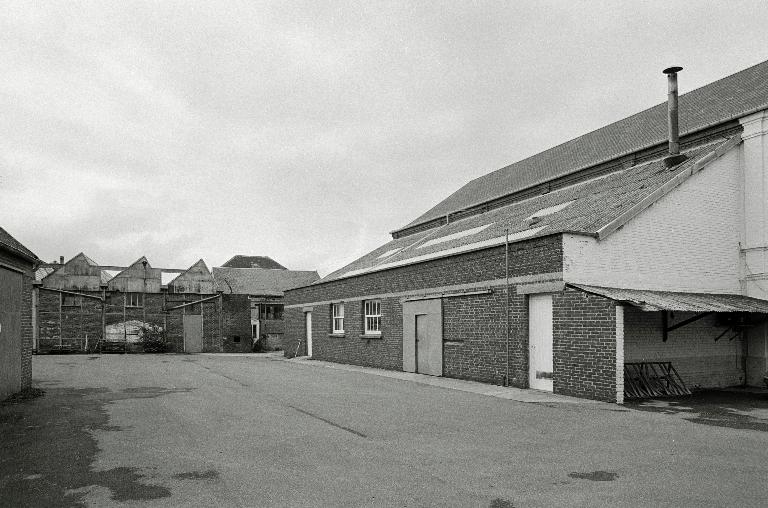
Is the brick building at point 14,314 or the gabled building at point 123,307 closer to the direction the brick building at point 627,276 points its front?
the brick building

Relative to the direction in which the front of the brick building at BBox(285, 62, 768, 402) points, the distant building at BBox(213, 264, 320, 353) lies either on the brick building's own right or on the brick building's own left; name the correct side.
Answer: on the brick building's own right

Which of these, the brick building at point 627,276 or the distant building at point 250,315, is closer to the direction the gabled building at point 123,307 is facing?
the brick building

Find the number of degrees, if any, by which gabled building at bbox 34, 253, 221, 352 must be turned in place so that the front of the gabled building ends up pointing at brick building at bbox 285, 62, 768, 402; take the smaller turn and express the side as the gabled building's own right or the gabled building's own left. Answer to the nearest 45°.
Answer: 0° — it already faces it

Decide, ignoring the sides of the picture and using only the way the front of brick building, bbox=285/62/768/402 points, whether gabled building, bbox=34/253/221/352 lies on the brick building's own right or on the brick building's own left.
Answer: on the brick building's own right

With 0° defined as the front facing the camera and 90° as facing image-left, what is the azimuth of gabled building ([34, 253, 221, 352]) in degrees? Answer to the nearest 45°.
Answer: approximately 0°

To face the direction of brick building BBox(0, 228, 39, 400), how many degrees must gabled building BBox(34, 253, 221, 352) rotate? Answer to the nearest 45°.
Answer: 0° — it already faces it

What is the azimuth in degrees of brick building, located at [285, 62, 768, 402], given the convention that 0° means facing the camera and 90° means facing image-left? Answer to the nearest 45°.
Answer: approximately 45°
